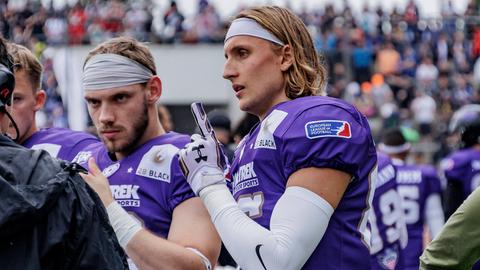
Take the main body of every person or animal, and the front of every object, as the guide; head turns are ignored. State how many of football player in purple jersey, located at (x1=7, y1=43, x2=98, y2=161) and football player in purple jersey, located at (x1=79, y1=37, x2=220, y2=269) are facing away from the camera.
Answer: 0

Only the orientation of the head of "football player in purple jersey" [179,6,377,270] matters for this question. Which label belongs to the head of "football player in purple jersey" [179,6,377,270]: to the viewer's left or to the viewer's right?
to the viewer's left

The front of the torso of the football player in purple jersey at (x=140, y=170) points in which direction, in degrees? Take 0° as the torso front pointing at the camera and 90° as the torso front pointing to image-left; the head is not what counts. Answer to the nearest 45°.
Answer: approximately 45°

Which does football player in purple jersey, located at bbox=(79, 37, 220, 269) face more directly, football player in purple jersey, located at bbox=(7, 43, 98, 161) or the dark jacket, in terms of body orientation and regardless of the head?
the dark jacket

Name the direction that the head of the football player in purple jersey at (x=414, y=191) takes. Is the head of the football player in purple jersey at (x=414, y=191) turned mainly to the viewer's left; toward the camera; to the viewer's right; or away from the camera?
away from the camera

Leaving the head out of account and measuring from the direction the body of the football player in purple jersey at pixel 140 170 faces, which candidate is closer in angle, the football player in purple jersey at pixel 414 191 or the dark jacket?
the dark jacket

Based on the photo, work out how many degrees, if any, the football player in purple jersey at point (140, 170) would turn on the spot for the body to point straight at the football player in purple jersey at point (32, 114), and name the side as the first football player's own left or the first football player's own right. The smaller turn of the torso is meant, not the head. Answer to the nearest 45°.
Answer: approximately 90° to the first football player's own right
